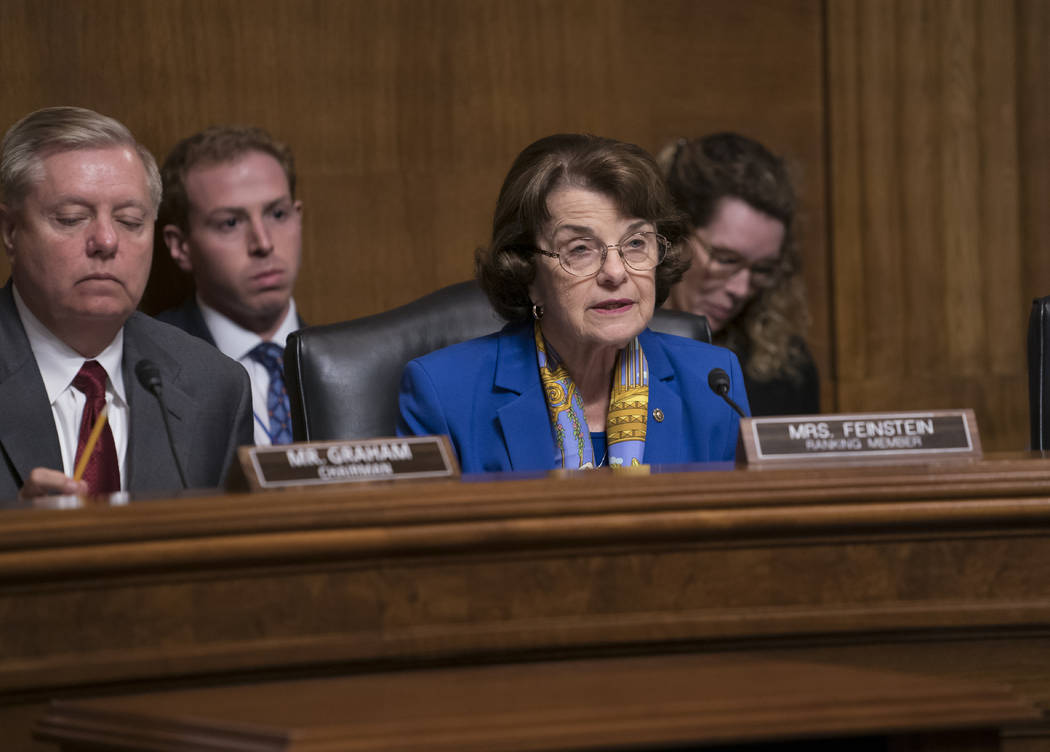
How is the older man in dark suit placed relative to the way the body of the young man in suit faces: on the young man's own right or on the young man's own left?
on the young man's own right

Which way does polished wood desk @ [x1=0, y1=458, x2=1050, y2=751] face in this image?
toward the camera

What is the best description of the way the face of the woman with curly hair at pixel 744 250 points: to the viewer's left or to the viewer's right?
to the viewer's left

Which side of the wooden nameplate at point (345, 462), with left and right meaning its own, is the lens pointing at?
front

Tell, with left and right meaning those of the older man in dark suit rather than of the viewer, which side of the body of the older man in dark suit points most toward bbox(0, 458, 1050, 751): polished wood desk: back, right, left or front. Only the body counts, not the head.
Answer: front

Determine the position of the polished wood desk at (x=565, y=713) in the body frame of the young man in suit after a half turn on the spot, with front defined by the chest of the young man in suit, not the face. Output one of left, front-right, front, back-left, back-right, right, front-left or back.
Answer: back-left

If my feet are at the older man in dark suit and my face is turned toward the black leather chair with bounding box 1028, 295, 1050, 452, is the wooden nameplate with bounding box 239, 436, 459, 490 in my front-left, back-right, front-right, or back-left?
front-right

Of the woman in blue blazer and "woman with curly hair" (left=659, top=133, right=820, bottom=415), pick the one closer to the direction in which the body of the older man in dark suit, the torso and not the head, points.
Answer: the woman in blue blazer

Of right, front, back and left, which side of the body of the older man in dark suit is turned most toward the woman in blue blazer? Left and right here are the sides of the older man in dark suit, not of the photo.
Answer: left

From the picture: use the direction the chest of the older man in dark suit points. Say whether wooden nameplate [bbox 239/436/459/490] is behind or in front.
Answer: in front

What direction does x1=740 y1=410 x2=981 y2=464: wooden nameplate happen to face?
toward the camera

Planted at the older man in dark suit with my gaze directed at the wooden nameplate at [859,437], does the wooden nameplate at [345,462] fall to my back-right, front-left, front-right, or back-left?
front-right
